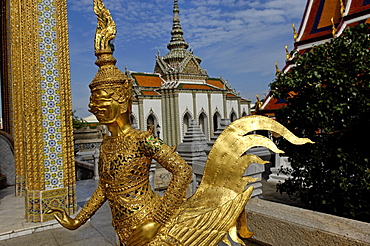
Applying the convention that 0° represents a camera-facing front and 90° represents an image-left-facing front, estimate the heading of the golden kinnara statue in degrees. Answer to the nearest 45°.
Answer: approximately 45°

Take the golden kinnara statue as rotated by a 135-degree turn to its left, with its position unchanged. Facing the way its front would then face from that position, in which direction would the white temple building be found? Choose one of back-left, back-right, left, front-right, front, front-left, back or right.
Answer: left

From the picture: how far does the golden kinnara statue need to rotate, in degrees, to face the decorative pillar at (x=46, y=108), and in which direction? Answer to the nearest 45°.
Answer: approximately 90° to its right

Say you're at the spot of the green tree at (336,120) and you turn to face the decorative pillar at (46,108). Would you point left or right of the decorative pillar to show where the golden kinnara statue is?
left

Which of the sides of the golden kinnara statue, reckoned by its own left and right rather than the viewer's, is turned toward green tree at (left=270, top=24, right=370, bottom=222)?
back
